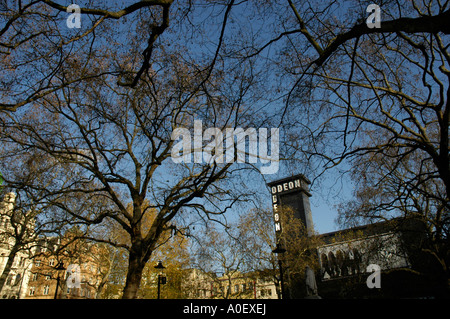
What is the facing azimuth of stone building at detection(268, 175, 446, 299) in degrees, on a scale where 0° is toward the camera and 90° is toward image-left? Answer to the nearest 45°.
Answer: approximately 45°
